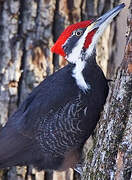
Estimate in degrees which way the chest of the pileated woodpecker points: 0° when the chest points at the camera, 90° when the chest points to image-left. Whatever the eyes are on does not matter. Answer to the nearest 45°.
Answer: approximately 270°
